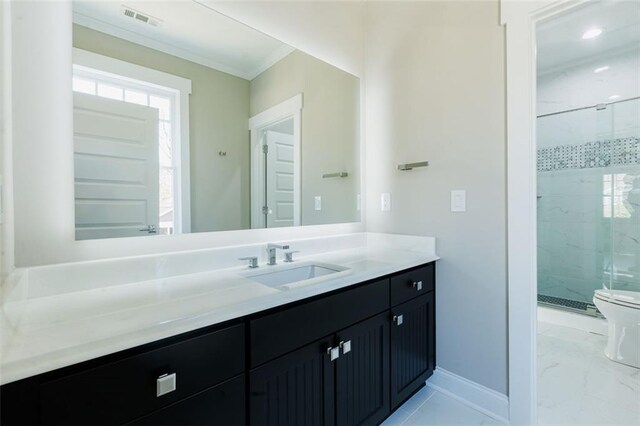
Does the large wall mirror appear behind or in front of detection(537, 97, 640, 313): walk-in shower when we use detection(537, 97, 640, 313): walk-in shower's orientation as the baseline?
in front

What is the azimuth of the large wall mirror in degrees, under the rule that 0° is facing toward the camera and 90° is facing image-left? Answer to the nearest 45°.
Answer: approximately 315°

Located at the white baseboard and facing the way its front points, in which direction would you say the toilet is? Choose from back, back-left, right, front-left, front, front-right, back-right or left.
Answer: back

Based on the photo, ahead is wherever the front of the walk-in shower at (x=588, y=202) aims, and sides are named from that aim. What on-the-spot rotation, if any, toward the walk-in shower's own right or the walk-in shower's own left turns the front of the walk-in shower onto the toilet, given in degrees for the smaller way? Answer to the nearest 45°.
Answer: approximately 45° to the walk-in shower's own left

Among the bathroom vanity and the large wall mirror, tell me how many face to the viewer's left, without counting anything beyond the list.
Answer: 0

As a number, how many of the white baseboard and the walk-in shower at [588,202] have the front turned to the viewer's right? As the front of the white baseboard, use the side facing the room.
0

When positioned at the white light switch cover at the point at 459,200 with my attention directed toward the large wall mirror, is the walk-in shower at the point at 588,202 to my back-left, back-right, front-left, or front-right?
back-right

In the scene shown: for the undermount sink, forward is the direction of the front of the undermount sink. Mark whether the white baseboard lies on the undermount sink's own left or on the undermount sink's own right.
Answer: on the undermount sink's own left

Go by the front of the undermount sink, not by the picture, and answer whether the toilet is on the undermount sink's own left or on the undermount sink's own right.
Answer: on the undermount sink's own left

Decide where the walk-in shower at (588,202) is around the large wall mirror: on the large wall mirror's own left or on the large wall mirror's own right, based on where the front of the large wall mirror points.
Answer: on the large wall mirror's own left
